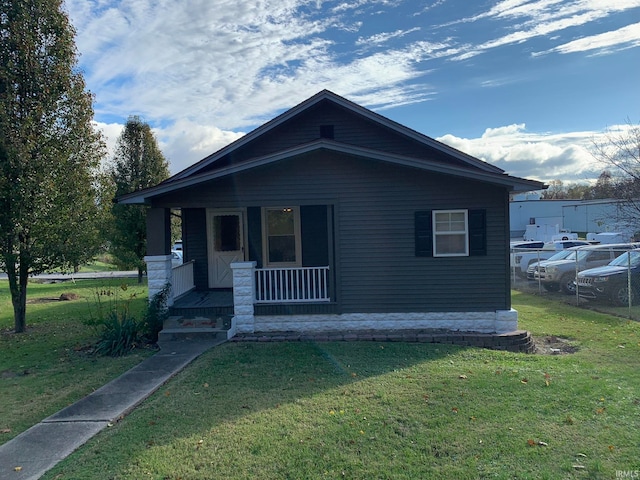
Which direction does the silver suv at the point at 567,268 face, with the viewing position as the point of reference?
facing the viewer and to the left of the viewer

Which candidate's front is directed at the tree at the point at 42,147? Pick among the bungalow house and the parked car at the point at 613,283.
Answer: the parked car

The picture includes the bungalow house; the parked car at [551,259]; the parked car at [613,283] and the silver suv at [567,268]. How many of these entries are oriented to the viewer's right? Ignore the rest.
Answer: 0

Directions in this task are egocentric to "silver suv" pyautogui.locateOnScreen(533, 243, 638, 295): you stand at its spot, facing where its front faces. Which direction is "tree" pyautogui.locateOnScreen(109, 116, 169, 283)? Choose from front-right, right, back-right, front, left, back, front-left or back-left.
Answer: front-right

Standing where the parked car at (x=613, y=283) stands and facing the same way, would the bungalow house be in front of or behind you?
in front

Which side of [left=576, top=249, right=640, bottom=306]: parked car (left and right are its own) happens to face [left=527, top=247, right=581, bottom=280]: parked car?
right

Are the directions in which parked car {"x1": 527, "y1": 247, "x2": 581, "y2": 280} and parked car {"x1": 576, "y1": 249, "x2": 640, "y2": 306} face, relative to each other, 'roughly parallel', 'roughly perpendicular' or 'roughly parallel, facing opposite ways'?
roughly parallel

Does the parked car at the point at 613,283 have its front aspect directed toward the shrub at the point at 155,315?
yes

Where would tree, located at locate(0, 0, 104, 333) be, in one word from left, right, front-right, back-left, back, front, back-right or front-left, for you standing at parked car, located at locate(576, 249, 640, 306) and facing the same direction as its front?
front

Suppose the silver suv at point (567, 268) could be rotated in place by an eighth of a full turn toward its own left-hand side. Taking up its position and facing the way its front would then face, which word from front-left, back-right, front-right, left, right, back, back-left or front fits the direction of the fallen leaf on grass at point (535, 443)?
front

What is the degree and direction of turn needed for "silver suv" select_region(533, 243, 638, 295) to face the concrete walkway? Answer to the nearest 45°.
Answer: approximately 45° to its left

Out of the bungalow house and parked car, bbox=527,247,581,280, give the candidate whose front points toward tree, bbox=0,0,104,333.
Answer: the parked car

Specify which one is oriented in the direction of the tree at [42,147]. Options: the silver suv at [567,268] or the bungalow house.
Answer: the silver suv

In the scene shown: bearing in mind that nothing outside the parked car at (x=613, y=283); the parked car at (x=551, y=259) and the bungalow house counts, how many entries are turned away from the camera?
0

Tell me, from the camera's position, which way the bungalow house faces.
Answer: facing the viewer

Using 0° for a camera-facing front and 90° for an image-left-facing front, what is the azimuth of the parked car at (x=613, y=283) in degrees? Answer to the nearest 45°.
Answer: approximately 45°

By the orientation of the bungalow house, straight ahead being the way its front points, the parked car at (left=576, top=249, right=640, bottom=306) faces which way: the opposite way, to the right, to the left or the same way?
to the right
